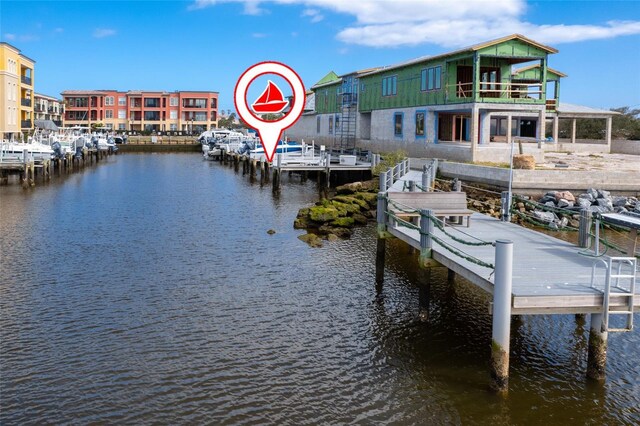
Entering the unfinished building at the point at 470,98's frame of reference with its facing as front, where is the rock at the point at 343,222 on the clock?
The rock is roughly at 2 o'clock from the unfinished building.

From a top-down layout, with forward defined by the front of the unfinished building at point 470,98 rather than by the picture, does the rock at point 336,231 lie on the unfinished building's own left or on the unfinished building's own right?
on the unfinished building's own right

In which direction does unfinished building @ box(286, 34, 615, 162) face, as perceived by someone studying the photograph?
facing the viewer and to the right of the viewer

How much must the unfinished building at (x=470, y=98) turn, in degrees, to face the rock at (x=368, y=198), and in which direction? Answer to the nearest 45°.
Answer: approximately 90° to its right

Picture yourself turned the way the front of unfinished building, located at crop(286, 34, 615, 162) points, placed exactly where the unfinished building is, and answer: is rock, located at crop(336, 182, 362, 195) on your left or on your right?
on your right

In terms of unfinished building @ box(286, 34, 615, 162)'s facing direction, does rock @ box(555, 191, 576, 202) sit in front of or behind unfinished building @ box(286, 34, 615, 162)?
in front

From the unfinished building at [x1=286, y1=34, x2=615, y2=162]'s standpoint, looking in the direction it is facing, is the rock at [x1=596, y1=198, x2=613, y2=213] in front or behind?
in front

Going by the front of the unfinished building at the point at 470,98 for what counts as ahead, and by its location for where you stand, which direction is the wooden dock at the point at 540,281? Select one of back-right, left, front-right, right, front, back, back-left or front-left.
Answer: front-right

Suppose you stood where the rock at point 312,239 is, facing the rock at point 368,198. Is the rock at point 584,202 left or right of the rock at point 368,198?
right

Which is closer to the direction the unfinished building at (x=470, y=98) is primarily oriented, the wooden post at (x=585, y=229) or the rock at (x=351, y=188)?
the wooden post
